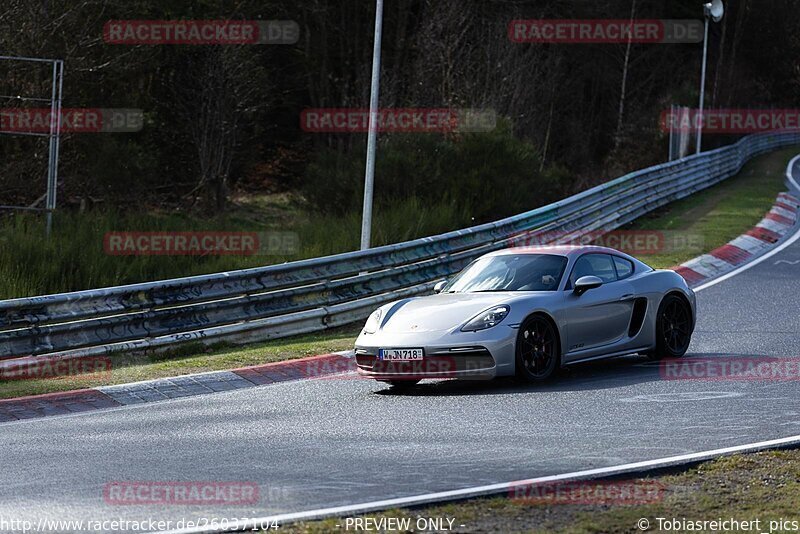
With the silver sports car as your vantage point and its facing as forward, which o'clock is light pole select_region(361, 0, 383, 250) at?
The light pole is roughly at 4 o'clock from the silver sports car.

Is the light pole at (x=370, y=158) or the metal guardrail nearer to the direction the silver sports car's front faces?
the metal guardrail

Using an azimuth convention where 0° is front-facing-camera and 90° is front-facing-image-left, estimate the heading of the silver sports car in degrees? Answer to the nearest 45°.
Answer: approximately 45°
